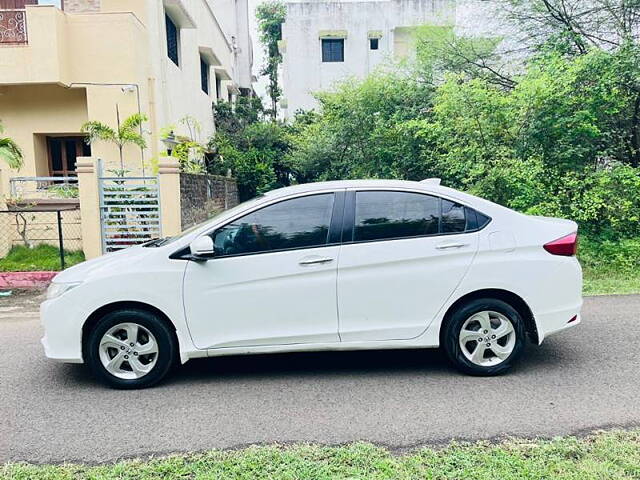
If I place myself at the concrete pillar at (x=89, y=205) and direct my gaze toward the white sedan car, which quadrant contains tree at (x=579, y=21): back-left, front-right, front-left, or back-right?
front-left

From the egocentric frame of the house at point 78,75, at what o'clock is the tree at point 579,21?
The tree is roughly at 10 o'clock from the house.

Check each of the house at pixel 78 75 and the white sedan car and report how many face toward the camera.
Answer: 1

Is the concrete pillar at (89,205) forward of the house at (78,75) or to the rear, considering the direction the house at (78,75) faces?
forward

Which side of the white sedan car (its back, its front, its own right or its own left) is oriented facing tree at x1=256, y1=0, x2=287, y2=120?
right

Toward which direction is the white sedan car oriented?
to the viewer's left

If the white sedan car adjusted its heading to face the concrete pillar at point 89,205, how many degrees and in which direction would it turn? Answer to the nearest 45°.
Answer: approximately 45° to its right

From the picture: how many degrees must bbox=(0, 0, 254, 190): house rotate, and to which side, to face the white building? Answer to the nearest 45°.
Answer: approximately 135° to its left

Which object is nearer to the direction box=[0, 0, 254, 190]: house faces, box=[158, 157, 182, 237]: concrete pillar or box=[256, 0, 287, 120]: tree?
the concrete pillar

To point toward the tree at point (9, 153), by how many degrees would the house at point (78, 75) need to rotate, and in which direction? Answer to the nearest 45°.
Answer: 0° — it already faces it

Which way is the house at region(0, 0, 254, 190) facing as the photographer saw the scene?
facing the viewer

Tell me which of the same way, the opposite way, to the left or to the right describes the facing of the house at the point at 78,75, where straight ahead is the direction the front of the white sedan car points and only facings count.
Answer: to the left
